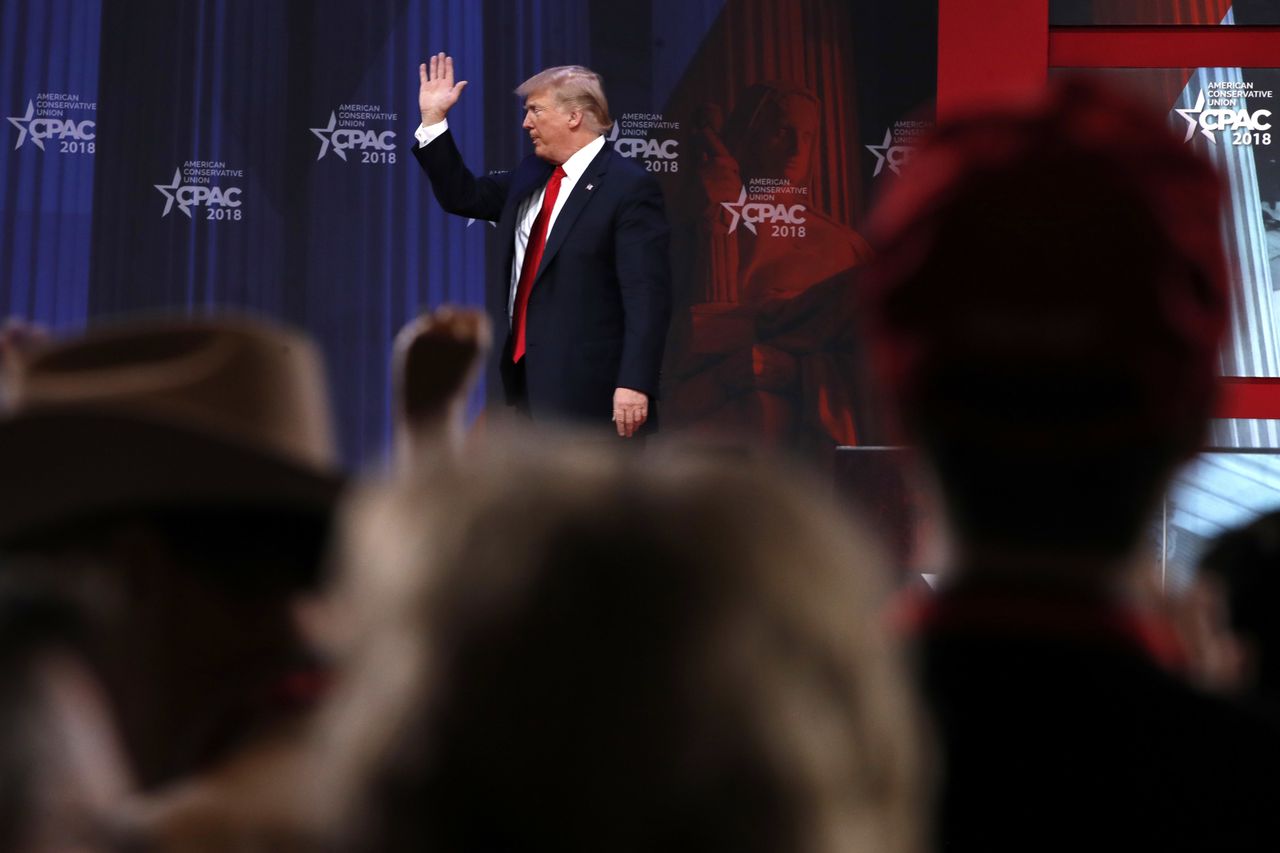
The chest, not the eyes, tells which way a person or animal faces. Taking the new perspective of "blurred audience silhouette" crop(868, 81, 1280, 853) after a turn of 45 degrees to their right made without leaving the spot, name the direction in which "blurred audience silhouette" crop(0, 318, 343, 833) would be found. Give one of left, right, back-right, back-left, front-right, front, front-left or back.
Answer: back-left

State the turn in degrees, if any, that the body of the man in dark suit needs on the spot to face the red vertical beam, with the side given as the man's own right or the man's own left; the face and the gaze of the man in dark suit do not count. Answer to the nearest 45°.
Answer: approximately 180°

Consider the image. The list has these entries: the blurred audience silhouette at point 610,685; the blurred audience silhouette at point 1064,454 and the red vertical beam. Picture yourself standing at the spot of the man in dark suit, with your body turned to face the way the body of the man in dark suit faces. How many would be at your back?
1

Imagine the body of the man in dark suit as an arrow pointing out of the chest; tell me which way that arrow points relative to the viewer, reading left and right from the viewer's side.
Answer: facing the viewer and to the left of the viewer

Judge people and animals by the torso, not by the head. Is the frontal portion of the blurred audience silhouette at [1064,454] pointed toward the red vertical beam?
yes

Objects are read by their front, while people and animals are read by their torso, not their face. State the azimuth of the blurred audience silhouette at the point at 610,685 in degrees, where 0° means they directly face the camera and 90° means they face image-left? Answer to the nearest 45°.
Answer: approximately 180°

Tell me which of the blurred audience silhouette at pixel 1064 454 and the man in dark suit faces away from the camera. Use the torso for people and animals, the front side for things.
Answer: the blurred audience silhouette

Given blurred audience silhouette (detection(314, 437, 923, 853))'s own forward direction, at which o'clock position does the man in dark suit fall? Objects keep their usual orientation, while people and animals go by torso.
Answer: The man in dark suit is roughly at 12 o'clock from the blurred audience silhouette.

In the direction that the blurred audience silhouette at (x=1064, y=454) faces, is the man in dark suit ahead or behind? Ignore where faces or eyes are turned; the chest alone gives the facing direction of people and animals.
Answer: ahead

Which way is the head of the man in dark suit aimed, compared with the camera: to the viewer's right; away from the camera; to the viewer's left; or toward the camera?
to the viewer's left

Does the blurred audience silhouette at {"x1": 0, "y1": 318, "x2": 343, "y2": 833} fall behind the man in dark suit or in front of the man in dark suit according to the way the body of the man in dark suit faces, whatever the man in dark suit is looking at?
in front

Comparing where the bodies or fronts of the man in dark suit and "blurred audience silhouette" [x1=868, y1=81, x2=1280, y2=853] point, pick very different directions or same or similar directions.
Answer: very different directions

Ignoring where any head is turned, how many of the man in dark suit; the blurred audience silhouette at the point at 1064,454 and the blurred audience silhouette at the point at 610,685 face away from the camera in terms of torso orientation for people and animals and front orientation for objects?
2

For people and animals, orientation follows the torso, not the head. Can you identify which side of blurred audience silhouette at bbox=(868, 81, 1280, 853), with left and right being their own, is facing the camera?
back

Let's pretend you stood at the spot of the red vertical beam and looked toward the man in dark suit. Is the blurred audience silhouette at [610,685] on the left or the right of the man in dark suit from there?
left

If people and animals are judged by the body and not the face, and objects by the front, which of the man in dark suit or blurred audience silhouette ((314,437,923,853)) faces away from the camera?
the blurred audience silhouette

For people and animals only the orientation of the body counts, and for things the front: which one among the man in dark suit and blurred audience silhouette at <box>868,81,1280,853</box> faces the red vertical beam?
the blurred audience silhouette
